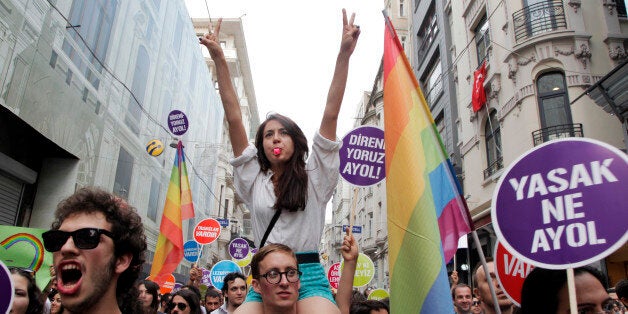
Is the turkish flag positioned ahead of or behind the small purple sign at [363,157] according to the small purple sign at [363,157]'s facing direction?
behind

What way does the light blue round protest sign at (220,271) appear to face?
toward the camera

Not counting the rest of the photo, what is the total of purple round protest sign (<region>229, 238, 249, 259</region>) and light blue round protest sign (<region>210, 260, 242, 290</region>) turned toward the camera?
2

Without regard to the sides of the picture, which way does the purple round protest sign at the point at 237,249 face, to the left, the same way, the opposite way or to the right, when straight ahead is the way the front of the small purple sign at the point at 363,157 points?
the same way

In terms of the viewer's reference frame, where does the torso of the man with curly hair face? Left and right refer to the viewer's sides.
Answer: facing the viewer and to the left of the viewer

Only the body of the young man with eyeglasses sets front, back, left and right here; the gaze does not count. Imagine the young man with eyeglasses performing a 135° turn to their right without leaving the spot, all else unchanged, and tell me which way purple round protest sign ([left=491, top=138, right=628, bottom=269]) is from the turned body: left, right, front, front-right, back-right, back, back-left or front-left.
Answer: back

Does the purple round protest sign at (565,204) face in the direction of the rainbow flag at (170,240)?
no

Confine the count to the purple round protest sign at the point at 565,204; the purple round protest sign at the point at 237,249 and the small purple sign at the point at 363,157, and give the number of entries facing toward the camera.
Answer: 3

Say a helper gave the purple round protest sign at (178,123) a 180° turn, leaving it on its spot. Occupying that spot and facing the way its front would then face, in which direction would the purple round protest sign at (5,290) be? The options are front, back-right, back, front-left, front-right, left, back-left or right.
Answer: back

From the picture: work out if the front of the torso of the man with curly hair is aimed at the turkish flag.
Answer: no

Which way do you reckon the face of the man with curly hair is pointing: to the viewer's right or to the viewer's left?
to the viewer's left

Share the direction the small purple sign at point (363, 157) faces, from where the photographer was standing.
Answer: facing the viewer

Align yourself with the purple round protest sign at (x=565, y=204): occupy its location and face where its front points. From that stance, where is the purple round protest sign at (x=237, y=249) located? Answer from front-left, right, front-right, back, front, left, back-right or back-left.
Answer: back-right

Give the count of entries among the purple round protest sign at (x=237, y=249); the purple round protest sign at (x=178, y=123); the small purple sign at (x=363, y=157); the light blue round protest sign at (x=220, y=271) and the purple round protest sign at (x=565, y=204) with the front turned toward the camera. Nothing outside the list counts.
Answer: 5

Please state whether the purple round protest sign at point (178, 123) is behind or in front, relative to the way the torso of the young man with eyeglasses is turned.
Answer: behind

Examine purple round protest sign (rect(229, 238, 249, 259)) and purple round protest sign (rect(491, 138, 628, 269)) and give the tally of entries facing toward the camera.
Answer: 2
